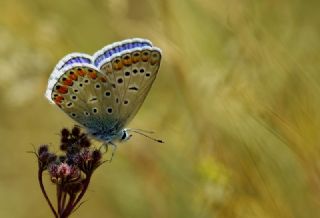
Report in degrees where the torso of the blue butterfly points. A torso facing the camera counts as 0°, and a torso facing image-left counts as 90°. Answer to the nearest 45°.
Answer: approximately 270°
